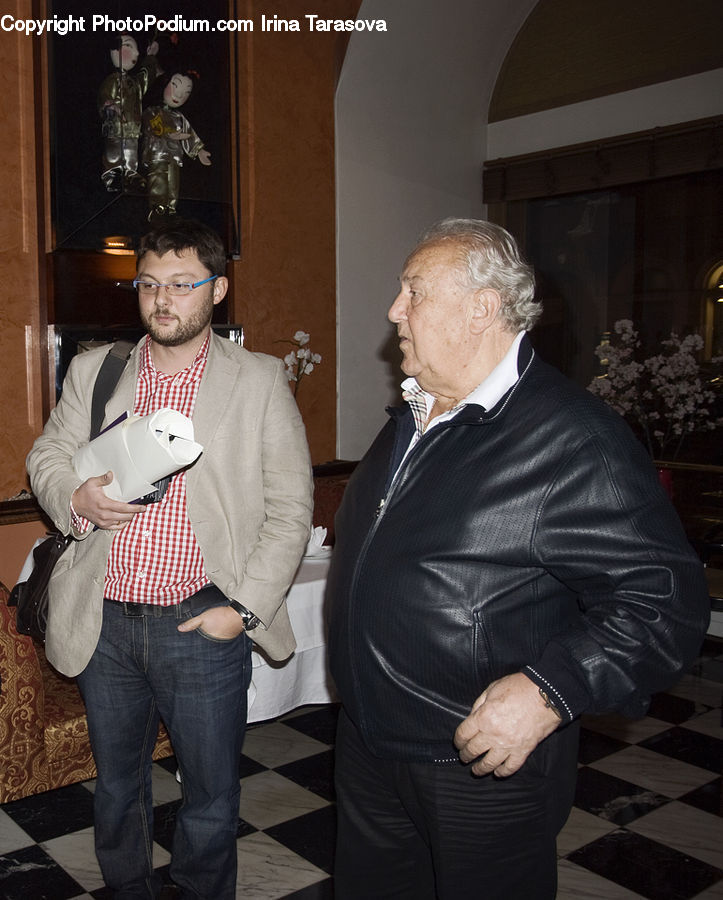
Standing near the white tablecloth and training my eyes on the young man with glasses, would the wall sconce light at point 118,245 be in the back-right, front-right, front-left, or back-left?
back-right

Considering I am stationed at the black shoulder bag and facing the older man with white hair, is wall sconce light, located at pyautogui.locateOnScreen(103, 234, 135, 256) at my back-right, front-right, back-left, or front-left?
back-left

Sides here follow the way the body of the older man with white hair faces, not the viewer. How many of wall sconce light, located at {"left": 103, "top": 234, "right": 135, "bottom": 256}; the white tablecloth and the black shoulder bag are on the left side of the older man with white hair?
0

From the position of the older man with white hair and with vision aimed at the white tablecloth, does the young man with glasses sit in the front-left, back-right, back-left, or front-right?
front-left

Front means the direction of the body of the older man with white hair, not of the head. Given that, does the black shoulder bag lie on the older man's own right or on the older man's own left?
on the older man's own right

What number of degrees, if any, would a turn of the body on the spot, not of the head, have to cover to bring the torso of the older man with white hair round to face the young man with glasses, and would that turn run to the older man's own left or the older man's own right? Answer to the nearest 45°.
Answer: approximately 90° to the older man's own right

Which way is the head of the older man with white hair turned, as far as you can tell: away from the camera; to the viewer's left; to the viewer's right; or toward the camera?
to the viewer's left

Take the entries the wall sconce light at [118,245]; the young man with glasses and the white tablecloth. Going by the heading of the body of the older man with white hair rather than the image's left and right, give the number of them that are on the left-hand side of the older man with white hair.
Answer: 0

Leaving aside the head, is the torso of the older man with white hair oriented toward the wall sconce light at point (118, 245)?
no
